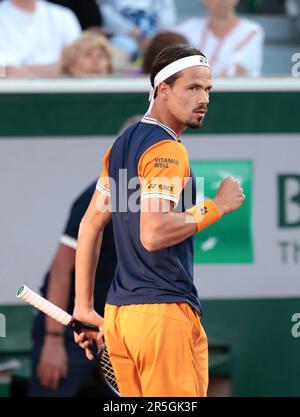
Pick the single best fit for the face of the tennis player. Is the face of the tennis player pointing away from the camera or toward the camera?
toward the camera

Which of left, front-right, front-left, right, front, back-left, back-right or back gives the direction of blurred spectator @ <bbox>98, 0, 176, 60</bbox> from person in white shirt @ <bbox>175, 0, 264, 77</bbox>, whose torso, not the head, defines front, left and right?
back-right

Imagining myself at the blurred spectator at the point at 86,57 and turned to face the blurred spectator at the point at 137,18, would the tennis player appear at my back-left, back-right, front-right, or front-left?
back-right

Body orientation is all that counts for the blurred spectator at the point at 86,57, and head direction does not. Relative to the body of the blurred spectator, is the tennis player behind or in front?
in front

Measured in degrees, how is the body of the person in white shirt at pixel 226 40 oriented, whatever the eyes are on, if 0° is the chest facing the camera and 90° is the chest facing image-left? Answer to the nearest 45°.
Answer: approximately 0°

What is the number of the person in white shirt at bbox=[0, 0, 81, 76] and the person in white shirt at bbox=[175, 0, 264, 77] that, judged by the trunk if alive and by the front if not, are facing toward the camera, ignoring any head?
2

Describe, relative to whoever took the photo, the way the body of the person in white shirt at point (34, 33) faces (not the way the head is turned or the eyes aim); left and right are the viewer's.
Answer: facing the viewer

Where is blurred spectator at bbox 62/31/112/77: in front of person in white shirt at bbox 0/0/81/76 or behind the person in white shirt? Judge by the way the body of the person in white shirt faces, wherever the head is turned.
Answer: in front

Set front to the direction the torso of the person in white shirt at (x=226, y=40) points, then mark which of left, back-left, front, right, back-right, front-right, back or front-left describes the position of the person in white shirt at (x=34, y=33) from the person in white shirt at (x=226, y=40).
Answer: right
